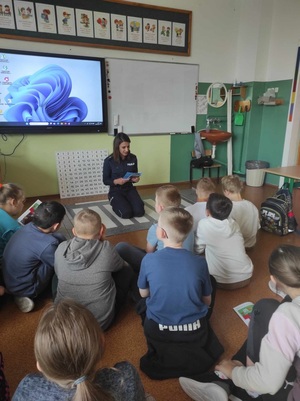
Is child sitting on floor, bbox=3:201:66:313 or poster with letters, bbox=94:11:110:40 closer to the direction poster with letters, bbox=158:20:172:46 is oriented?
the child sitting on floor

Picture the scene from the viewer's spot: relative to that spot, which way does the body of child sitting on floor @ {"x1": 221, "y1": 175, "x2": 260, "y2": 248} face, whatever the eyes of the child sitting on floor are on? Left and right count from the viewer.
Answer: facing away from the viewer and to the left of the viewer

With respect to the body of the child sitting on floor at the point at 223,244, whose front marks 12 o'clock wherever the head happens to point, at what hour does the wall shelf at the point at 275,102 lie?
The wall shelf is roughly at 2 o'clock from the child sitting on floor.

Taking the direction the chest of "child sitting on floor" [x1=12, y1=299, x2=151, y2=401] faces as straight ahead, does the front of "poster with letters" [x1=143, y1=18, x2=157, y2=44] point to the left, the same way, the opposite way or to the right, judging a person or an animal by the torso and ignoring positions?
the opposite way

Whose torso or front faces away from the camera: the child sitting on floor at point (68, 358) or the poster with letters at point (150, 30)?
the child sitting on floor

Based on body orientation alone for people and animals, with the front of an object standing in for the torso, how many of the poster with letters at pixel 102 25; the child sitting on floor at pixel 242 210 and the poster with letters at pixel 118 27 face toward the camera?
2

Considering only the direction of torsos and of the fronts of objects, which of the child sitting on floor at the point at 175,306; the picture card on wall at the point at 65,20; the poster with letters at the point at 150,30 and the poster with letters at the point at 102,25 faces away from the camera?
the child sitting on floor

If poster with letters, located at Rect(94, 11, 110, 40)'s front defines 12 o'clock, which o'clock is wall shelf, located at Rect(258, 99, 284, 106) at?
The wall shelf is roughly at 9 o'clock from the poster with letters.

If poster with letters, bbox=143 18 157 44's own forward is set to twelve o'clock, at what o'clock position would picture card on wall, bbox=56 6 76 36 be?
The picture card on wall is roughly at 2 o'clock from the poster with letters.

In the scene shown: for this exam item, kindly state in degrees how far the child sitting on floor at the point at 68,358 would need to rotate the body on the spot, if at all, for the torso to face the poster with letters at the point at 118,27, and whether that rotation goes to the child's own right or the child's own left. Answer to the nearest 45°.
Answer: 0° — they already face it

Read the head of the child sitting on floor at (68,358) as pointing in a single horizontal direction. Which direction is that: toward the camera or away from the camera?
away from the camera

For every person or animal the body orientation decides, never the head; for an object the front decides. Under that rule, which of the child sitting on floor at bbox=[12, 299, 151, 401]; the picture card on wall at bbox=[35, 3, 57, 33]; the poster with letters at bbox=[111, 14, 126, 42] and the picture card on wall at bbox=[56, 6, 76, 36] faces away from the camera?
the child sitting on floor

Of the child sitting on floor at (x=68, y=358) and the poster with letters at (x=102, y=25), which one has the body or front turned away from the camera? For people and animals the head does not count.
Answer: the child sitting on floor
